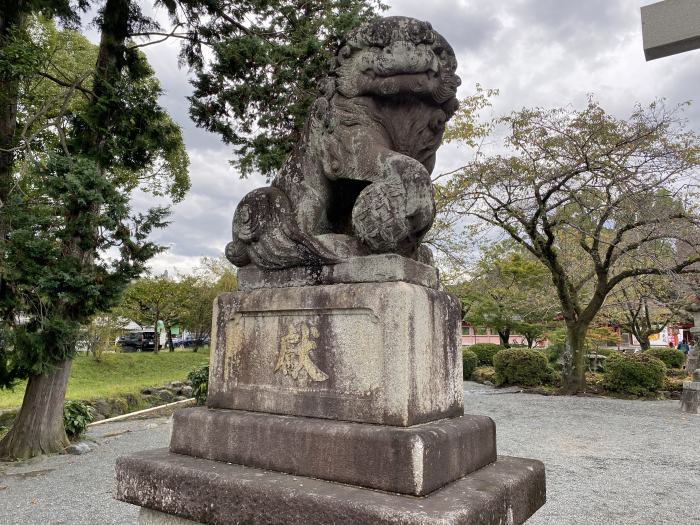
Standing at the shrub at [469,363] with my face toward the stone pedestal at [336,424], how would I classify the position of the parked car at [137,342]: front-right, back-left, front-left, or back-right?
back-right

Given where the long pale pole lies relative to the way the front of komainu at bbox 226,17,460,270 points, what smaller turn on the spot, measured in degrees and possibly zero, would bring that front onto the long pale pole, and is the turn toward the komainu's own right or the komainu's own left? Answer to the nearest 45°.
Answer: approximately 180°

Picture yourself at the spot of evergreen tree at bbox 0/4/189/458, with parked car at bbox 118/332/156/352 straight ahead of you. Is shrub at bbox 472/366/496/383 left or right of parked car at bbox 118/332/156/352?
right

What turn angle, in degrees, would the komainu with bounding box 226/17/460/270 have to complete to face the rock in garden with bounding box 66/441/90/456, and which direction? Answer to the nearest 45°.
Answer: approximately 180°

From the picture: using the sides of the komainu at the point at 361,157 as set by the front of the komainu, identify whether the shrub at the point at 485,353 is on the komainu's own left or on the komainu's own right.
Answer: on the komainu's own left

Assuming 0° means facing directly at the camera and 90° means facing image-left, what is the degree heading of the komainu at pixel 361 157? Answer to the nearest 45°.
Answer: approximately 315°

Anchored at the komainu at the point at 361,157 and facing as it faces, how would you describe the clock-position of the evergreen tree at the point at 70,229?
The evergreen tree is roughly at 6 o'clock from the komainu.

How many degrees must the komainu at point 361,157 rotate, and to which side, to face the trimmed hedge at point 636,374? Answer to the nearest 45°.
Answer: approximately 90° to its left

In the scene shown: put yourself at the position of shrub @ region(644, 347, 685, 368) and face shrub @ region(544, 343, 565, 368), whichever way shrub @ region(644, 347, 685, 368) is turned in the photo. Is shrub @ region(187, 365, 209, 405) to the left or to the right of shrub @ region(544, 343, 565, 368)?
left

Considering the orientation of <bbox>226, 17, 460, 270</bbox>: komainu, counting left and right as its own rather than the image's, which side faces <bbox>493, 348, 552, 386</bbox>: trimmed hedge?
left

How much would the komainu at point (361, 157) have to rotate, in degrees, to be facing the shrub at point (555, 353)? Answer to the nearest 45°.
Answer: approximately 90° to its left

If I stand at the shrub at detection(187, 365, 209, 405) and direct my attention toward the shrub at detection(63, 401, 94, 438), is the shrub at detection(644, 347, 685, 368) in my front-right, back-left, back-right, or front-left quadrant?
back-left
